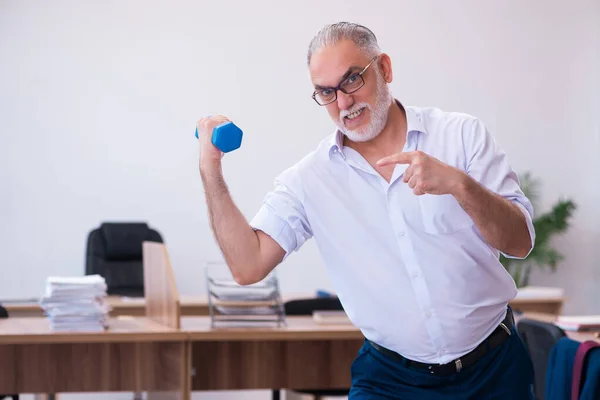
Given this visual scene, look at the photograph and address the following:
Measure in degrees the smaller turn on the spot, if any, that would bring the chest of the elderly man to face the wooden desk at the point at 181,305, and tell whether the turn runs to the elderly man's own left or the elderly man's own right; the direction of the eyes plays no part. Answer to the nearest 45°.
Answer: approximately 135° to the elderly man's own right

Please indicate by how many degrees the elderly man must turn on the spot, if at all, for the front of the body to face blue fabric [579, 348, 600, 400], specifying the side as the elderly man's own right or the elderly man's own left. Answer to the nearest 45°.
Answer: approximately 135° to the elderly man's own left

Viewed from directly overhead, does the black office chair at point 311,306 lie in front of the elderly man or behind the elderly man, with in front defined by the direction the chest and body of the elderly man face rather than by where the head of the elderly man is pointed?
behind

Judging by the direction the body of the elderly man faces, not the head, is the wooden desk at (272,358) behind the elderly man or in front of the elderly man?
behind

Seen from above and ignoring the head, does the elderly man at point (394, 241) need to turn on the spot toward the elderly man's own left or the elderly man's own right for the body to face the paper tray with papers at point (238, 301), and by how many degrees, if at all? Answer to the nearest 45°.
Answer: approximately 135° to the elderly man's own right

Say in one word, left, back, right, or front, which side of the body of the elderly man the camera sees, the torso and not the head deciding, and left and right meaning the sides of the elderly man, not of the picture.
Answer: front

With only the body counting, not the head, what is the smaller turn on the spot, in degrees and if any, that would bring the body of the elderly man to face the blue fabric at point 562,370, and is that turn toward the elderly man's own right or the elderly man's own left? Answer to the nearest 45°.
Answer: approximately 135° to the elderly man's own left

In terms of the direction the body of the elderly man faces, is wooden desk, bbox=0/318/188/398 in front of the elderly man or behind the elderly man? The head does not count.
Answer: behind
